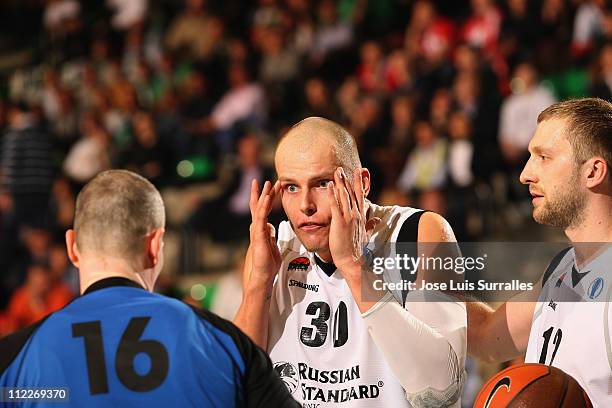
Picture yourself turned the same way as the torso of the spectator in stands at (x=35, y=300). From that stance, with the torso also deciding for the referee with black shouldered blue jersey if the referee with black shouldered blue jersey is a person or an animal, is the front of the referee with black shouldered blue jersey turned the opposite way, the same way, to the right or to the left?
the opposite way

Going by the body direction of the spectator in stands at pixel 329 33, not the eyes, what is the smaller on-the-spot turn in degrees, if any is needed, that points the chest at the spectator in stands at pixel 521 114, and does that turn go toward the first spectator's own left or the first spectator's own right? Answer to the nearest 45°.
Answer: approximately 90° to the first spectator's own left

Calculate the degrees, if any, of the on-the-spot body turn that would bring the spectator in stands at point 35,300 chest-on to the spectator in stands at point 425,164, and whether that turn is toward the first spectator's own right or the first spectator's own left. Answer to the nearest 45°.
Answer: approximately 90° to the first spectator's own left

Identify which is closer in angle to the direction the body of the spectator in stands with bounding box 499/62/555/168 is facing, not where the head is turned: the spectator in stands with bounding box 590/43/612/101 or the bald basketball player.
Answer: the bald basketball player

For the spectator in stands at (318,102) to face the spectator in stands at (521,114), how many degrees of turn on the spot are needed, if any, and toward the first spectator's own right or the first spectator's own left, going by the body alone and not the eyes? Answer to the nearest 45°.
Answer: approximately 45° to the first spectator's own left

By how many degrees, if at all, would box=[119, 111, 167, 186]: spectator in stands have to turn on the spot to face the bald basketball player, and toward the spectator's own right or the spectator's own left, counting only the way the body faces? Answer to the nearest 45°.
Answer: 0° — they already face them

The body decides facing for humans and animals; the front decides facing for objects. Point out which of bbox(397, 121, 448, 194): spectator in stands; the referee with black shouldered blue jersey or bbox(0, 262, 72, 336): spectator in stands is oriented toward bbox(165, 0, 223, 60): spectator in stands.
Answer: the referee with black shouldered blue jersey

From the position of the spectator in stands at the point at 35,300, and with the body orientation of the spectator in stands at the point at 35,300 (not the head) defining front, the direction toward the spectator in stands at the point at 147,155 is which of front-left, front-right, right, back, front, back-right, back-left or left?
back-left

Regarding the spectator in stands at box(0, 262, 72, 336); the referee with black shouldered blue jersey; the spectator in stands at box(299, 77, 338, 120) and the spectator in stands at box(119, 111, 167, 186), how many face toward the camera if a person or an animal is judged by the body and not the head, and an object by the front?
3

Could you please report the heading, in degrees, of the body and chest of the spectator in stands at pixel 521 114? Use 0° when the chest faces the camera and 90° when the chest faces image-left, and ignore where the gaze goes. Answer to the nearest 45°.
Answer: approximately 45°

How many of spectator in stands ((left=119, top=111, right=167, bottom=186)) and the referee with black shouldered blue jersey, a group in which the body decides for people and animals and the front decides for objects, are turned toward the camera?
1

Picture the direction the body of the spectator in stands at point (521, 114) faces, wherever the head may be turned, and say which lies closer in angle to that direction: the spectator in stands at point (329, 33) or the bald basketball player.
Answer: the bald basketball player
